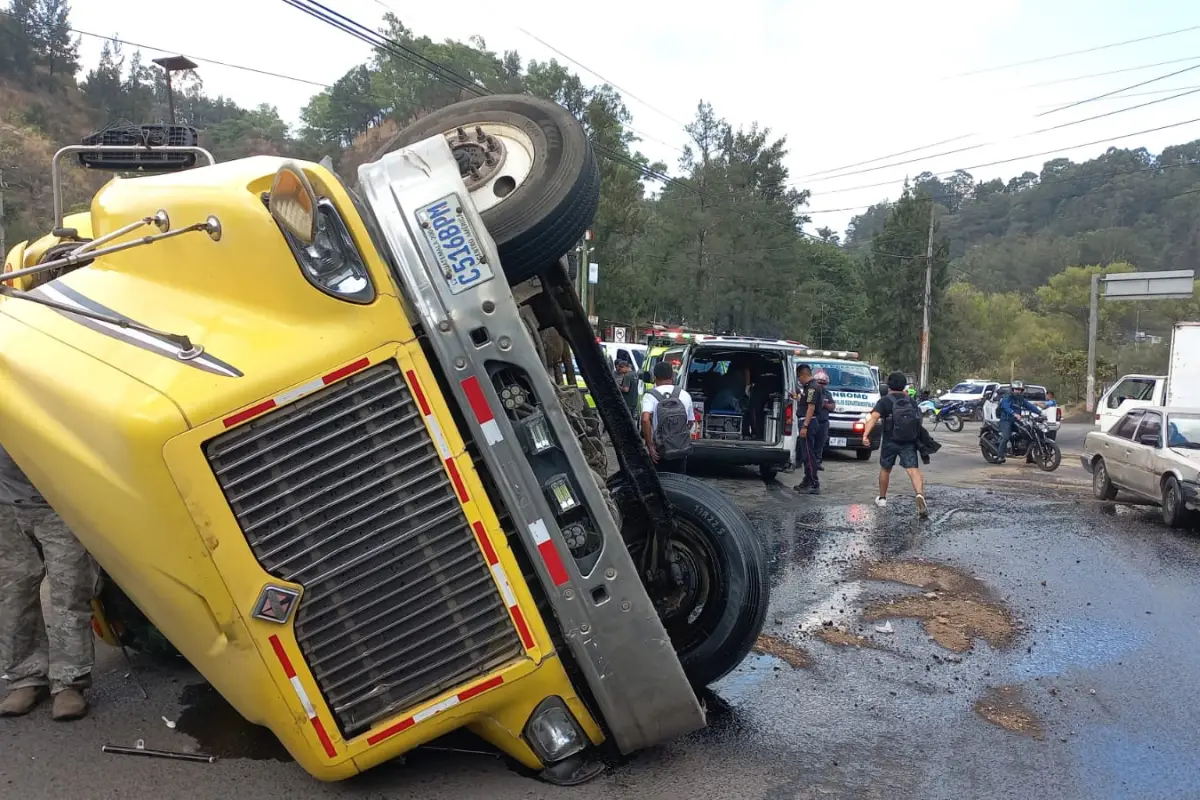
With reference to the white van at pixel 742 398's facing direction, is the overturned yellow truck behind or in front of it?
behind

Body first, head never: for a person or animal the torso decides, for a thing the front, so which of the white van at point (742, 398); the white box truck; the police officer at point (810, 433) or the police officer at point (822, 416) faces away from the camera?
the white van

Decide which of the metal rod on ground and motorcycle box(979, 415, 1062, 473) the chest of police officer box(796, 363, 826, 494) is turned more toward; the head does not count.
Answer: the metal rod on ground

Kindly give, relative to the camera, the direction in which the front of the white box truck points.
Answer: facing to the left of the viewer

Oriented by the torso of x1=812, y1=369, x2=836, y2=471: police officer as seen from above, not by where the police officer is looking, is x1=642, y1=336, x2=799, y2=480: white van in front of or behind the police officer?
in front

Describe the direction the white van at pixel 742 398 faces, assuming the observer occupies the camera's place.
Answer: facing away from the viewer

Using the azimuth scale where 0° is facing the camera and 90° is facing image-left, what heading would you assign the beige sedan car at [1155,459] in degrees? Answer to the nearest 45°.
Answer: approximately 315°

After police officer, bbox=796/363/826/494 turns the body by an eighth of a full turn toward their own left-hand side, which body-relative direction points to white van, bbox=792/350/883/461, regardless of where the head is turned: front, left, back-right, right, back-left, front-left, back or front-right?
back-right
